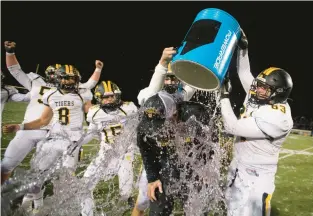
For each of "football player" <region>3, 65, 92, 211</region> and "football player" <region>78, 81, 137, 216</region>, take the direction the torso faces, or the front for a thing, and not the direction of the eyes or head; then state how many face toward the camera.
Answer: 2

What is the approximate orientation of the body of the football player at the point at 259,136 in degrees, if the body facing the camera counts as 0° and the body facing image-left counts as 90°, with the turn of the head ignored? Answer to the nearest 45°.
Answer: approximately 45°

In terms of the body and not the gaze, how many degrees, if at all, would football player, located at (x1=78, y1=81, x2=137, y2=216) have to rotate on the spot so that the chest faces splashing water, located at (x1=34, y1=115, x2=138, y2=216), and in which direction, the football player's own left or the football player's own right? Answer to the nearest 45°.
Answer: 0° — they already face it

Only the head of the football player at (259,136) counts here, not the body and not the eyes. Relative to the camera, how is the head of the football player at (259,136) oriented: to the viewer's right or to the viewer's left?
to the viewer's left

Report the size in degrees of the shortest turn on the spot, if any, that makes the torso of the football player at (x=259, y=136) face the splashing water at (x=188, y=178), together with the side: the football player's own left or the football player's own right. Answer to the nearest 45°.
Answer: approximately 45° to the football player's own right

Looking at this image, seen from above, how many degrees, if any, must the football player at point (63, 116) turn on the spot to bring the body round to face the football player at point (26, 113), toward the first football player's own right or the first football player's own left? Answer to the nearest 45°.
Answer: approximately 135° to the first football player's own right

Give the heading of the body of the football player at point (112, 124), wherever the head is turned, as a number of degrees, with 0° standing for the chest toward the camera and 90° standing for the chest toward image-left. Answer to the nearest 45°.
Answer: approximately 0°

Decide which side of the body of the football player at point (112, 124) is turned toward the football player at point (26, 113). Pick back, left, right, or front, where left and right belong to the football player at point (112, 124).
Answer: right

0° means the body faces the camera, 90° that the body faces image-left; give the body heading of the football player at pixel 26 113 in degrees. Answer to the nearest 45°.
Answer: approximately 315°

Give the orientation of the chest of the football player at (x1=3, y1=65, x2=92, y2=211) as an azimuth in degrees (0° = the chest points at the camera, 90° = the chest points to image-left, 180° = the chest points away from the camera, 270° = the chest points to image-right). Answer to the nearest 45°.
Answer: approximately 0°

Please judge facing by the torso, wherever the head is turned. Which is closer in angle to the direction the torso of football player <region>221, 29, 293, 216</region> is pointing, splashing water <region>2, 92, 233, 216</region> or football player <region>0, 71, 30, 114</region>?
the splashing water

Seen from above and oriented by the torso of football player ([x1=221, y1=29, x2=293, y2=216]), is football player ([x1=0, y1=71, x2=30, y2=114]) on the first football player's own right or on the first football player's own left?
on the first football player's own right
